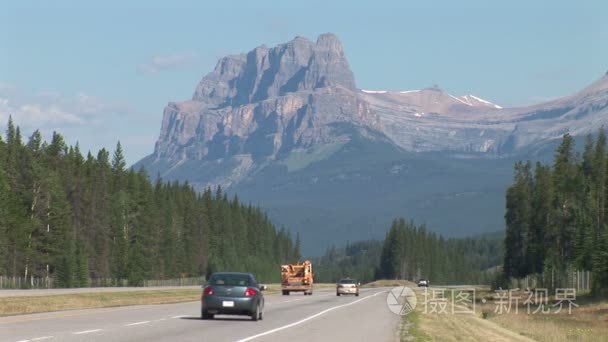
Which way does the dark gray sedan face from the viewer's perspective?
away from the camera
